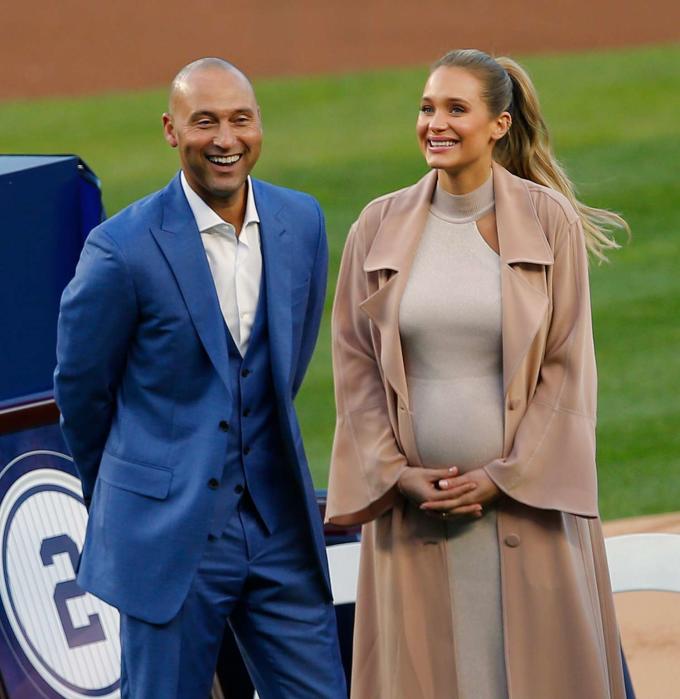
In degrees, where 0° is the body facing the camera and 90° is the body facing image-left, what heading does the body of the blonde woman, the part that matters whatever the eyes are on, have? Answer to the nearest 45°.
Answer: approximately 0°

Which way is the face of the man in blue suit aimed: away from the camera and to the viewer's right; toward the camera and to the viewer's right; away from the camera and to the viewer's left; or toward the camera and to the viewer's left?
toward the camera and to the viewer's right

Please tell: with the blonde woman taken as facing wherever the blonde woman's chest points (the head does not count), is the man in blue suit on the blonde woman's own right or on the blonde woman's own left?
on the blonde woman's own right

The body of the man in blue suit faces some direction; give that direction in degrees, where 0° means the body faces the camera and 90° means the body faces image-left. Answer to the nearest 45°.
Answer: approximately 315°

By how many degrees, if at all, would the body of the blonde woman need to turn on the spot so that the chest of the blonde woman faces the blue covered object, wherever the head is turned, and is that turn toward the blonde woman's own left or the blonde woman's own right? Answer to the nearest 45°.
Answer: approximately 135° to the blonde woman's own right

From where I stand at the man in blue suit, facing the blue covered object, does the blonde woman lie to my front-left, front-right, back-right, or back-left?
back-right

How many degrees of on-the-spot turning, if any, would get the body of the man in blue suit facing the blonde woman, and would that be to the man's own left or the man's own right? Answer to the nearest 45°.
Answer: approximately 45° to the man's own left
